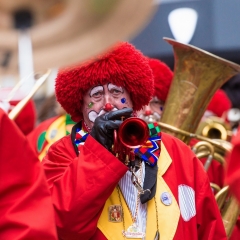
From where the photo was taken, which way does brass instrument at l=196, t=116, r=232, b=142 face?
toward the camera

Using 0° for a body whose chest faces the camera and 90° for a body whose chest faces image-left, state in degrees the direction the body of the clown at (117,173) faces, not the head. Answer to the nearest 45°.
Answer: approximately 0°

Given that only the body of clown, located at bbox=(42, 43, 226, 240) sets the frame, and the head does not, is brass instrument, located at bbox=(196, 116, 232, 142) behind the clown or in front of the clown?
behind

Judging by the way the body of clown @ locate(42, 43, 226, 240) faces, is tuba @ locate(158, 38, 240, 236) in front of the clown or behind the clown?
behind

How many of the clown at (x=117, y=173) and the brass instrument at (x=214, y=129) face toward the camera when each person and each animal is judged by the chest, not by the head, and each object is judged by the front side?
2

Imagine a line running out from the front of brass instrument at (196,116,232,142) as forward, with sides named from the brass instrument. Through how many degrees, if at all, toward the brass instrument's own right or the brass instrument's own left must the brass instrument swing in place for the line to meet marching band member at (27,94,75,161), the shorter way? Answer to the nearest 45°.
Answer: approximately 90° to the brass instrument's own right

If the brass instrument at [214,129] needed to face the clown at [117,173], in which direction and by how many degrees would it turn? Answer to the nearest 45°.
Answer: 0° — it already faces them

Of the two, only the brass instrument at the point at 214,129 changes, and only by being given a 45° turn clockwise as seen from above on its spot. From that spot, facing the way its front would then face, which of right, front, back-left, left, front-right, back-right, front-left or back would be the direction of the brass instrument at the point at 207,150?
front-left
